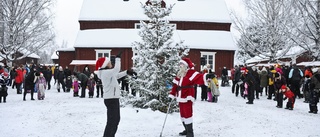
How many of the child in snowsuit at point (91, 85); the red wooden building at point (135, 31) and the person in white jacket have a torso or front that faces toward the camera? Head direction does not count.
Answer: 2

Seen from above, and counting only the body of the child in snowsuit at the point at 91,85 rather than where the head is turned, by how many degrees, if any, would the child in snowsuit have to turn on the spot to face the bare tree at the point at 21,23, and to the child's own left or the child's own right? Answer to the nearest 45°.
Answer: approximately 135° to the child's own right

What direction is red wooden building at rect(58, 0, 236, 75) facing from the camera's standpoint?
toward the camera

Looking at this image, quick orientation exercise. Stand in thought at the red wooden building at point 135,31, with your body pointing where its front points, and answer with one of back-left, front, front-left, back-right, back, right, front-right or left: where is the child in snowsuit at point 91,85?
front

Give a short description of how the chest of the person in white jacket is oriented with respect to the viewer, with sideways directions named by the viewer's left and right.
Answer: facing to the right of the viewer

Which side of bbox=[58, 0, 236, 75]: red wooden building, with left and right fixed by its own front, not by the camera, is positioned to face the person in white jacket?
front

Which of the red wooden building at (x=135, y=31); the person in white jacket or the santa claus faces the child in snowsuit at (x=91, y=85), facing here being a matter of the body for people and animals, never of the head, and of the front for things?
the red wooden building

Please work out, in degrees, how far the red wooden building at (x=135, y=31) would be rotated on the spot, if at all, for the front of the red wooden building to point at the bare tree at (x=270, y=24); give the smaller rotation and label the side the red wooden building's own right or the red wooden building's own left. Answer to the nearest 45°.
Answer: approximately 90° to the red wooden building's own left

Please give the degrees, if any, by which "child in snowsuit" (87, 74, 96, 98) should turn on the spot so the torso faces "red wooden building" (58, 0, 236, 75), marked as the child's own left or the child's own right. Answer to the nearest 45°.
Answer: approximately 180°

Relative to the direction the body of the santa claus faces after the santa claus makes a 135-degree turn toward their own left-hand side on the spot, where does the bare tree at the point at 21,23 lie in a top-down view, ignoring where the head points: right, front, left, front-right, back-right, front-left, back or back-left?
back-left

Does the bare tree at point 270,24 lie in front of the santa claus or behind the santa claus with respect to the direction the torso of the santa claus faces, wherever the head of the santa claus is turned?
behind

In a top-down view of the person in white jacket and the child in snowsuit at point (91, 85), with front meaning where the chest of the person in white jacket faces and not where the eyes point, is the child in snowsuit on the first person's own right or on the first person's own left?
on the first person's own left

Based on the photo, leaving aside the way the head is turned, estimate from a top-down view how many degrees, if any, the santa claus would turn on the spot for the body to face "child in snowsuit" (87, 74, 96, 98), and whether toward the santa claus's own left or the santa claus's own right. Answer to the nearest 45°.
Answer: approximately 90° to the santa claus's own right

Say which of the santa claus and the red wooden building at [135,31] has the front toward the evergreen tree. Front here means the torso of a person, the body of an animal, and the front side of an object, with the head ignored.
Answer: the red wooden building

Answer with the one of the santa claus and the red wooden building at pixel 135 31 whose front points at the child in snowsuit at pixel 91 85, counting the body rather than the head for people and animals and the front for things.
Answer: the red wooden building

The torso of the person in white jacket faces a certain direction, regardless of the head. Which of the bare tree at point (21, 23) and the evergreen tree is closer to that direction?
the evergreen tree
